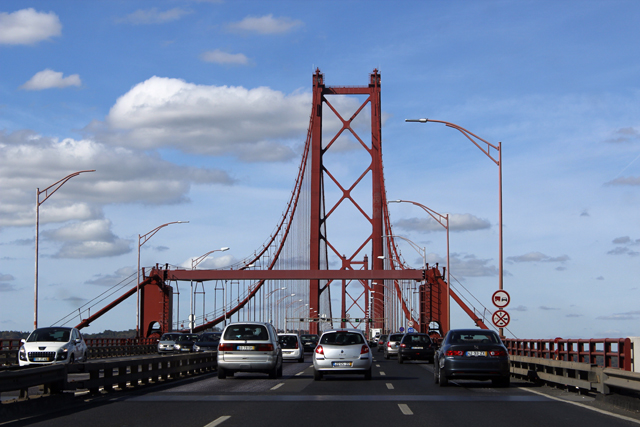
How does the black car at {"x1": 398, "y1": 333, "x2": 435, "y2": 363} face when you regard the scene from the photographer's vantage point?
facing away from the viewer

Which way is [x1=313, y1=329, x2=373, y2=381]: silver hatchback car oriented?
away from the camera

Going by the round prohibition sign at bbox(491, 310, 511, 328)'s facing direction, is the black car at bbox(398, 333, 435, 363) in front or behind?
behind

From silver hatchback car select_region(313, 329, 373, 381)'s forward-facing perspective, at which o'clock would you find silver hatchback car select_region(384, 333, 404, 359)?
silver hatchback car select_region(384, 333, 404, 359) is roughly at 12 o'clock from silver hatchback car select_region(313, 329, 373, 381).

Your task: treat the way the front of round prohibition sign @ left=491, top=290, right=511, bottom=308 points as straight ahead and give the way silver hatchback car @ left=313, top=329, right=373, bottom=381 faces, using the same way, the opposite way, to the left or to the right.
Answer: the opposite way

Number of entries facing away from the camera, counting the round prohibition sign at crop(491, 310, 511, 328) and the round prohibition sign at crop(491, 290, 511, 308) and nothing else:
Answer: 0

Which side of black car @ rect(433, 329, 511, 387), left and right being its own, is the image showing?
back

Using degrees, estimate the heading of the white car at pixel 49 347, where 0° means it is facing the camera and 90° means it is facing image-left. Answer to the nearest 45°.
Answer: approximately 45°

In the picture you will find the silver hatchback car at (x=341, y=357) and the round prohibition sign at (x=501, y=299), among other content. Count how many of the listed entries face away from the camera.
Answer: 1

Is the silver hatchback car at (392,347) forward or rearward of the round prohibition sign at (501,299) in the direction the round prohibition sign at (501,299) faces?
rearward

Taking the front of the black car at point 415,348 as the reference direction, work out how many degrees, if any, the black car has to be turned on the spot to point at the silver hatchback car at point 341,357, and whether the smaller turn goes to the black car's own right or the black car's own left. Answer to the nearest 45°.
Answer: approximately 180°

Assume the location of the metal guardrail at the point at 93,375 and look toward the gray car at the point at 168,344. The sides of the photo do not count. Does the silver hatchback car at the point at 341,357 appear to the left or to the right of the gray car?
right
